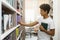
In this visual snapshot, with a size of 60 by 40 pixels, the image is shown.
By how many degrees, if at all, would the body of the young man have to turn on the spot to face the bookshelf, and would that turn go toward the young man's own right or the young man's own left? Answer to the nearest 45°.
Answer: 0° — they already face it
